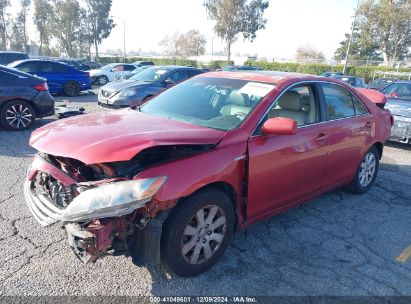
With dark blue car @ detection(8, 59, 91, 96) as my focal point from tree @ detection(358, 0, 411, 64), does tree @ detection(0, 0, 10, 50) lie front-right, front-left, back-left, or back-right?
front-right

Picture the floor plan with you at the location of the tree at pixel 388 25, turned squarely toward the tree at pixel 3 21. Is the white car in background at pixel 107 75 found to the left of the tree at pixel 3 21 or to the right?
left

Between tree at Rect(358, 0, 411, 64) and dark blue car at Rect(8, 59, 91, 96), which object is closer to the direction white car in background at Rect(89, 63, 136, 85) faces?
the dark blue car

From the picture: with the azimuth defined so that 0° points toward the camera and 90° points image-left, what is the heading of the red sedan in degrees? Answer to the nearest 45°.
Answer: approximately 45°

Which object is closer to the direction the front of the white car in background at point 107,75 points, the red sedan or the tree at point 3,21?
the red sedan

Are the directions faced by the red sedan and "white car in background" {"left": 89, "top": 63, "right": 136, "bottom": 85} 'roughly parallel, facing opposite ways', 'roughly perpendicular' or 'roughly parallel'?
roughly parallel

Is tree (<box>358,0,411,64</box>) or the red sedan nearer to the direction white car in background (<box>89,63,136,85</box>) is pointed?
the red sedan

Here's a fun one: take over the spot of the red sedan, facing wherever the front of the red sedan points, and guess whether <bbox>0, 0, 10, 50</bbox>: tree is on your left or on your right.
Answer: on your right

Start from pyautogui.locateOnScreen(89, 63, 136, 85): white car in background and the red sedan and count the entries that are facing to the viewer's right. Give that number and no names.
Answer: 0

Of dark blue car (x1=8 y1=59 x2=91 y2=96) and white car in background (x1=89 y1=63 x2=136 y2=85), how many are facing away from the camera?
0

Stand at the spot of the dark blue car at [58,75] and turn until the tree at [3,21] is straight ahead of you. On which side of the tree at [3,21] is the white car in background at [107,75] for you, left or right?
right
